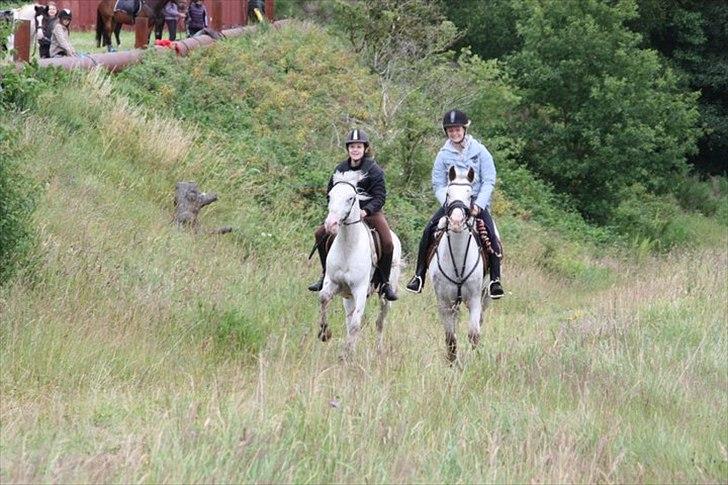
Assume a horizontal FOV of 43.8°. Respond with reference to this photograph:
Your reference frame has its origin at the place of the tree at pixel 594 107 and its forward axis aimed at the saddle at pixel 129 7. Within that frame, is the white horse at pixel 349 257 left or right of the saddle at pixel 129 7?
left

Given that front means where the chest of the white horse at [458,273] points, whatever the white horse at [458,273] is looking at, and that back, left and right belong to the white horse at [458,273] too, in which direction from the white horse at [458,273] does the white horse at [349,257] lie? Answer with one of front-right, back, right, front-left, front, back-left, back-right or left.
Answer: right

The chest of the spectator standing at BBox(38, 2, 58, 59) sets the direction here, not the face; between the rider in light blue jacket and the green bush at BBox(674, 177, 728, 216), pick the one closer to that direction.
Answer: the rider in light blue jacket

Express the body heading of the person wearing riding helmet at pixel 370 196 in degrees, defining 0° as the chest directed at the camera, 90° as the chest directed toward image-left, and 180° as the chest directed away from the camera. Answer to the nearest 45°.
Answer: approximately 0°

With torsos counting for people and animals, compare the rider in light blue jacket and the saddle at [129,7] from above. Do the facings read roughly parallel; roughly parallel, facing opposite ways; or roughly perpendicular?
roughly perpendicular

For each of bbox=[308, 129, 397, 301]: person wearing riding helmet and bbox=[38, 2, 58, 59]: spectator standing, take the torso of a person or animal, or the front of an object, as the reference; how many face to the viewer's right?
0

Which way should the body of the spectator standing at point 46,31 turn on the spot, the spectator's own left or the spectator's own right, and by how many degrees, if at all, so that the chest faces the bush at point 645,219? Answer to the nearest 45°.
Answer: approximately 90° to the spectator's own left

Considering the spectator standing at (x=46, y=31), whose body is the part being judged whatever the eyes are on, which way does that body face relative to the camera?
toward the camera

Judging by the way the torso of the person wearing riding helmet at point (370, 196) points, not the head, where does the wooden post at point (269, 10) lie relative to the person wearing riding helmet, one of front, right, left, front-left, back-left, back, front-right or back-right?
back
